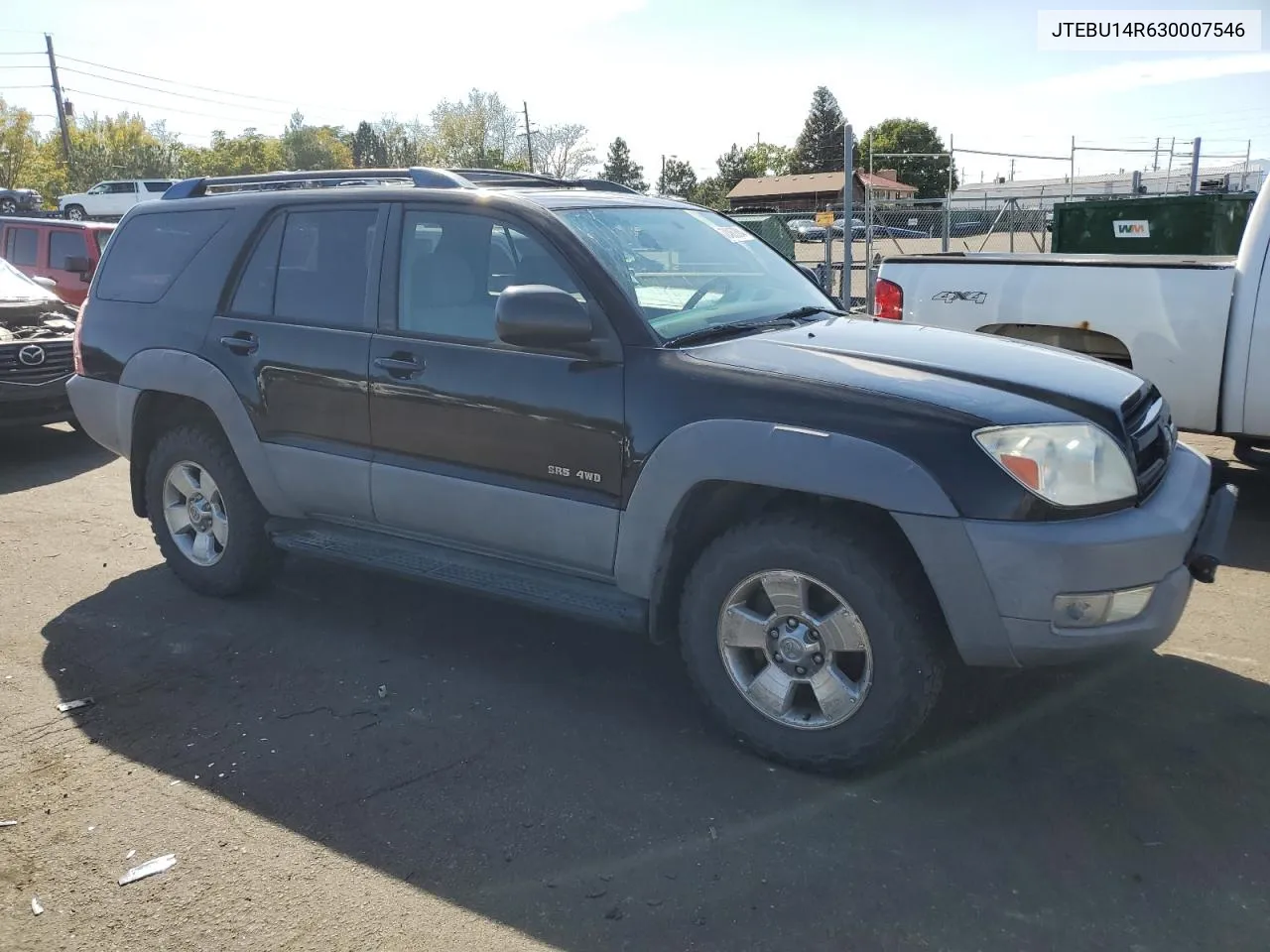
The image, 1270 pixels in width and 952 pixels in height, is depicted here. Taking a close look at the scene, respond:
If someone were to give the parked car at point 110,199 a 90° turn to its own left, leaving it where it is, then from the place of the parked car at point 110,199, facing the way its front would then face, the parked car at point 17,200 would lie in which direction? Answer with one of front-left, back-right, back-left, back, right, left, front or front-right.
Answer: right

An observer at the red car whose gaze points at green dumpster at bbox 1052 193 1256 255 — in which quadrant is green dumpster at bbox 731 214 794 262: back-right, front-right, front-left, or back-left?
front-left

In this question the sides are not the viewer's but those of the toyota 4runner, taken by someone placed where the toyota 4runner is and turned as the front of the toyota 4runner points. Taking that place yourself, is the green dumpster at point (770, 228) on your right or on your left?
on your left

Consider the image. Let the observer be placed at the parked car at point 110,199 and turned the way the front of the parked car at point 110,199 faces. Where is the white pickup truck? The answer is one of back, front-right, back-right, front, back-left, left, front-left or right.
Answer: left

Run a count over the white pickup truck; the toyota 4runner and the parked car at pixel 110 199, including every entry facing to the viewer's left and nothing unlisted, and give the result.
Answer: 1

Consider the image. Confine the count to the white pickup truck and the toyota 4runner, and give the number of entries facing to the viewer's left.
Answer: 0

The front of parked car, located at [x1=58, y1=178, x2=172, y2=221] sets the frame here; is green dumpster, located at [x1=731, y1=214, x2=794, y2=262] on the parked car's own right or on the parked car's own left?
on the parked car's own left

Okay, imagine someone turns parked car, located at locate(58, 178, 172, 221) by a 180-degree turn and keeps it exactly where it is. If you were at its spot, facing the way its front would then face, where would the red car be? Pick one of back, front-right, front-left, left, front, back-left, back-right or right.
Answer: right

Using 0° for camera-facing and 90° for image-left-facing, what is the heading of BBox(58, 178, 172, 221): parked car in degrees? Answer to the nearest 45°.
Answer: approximately 90°

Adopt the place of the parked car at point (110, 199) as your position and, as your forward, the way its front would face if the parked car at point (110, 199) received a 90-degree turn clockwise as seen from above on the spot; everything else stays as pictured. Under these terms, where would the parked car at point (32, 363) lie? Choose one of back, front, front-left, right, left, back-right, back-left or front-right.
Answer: back

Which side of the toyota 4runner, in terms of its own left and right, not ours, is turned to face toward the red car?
back

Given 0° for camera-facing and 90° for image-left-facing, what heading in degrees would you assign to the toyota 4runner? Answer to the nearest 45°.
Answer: approximately 315°
